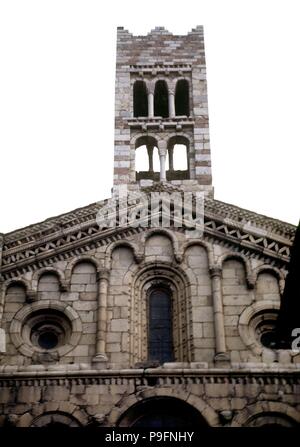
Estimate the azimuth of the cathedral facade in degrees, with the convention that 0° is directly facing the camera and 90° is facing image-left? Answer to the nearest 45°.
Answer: approximately 0°
